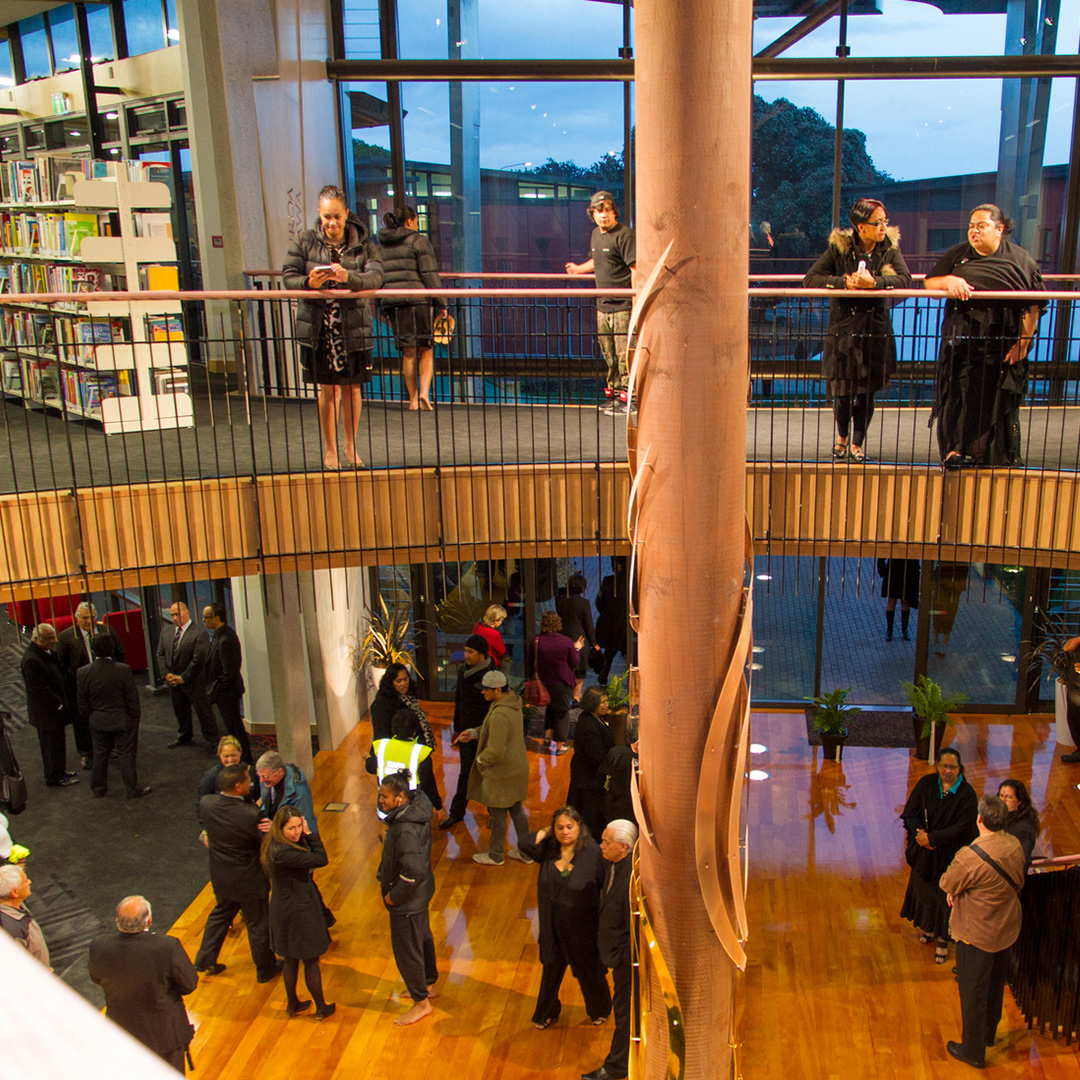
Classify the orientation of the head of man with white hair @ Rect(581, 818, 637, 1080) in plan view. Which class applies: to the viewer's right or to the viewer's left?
to the viewer's left

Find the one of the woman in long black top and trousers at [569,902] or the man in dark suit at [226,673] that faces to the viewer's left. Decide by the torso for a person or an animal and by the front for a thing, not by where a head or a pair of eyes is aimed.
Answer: the man in dark suit

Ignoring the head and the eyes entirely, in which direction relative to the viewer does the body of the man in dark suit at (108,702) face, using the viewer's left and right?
facing away from the viewer

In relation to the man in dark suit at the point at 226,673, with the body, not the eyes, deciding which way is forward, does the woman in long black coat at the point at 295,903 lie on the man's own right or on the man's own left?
on the man's own left

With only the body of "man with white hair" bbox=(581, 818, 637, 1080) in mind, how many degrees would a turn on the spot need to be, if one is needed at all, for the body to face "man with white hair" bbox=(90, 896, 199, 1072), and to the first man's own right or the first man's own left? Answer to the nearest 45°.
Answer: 0° — they already face them

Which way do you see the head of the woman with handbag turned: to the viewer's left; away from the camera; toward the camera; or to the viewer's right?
away from the camera

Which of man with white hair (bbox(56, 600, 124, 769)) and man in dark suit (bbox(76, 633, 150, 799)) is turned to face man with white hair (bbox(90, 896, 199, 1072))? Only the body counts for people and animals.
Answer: man with white hair (bbox(56, 600, 124, 769))

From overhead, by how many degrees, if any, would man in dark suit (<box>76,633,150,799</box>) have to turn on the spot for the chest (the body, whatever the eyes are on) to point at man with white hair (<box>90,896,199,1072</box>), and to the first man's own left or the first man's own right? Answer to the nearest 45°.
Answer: approximately 180°
